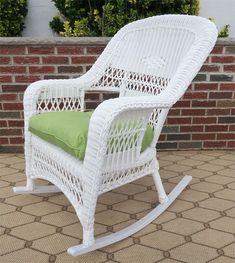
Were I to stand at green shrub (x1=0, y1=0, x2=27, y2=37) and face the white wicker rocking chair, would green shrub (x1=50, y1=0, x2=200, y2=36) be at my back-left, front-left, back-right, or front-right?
front-left

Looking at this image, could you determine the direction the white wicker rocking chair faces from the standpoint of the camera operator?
facing the viewer and to the left of the viewer

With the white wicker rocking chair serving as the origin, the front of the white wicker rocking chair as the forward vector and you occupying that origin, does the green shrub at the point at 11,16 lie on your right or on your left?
on your right

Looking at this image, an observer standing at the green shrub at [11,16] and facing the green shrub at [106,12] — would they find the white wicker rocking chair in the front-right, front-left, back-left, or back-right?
front-right

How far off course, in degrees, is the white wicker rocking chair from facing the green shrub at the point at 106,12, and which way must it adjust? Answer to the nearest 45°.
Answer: approximately 135° to its right
